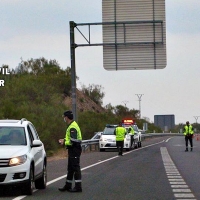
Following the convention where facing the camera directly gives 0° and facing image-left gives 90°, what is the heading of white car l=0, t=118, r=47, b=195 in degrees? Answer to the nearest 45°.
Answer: approximately 0°

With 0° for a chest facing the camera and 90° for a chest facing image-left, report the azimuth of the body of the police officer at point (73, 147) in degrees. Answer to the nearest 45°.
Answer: approximately 90°

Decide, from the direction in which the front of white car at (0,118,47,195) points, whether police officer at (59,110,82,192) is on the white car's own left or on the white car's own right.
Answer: on the white car's own left

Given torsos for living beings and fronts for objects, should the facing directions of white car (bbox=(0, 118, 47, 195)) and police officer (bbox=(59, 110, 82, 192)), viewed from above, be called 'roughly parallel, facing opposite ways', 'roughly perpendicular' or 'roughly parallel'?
roughly perpendicular

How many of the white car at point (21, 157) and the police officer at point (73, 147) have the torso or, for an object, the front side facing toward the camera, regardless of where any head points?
1
